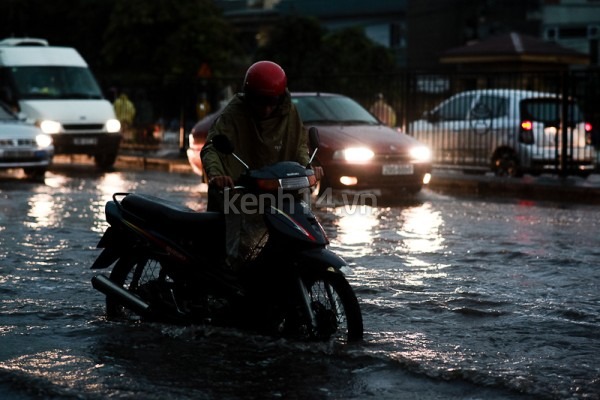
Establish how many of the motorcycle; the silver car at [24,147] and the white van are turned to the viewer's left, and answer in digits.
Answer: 0

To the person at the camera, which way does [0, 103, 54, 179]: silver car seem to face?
facing the viewer and to the right of the viewer

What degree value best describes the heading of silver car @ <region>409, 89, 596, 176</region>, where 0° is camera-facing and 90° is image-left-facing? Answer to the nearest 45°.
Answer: approximately 135°

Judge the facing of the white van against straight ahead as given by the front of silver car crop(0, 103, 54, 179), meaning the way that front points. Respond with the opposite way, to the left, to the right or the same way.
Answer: the same way

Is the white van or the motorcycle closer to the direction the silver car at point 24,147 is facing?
the motorcycle

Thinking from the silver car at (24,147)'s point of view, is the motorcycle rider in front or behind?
in front

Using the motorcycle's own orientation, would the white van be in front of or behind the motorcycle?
behind

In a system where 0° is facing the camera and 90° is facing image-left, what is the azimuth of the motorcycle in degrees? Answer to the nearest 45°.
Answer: approximately 315°

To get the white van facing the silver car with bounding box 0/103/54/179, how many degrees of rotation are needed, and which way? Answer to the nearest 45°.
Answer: approximately 45° to its right

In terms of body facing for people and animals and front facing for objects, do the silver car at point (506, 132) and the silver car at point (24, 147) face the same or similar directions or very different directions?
very different directions

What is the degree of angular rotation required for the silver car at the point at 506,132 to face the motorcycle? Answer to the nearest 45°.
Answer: approximately 135° to its left

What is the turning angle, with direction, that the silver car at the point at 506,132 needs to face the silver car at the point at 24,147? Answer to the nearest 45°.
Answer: approximately 45° to its left

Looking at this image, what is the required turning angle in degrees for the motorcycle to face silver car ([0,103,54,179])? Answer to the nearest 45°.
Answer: approximately 135° to its left

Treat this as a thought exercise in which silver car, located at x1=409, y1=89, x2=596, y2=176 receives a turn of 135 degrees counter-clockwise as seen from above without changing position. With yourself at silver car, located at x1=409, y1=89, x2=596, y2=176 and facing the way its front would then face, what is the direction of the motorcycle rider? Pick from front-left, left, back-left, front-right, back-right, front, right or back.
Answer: front

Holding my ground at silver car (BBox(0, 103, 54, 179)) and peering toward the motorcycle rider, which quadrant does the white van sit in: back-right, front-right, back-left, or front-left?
back-left
